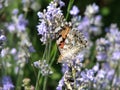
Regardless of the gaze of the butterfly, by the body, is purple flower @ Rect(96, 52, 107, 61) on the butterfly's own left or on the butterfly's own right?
on the butterfly's own right
